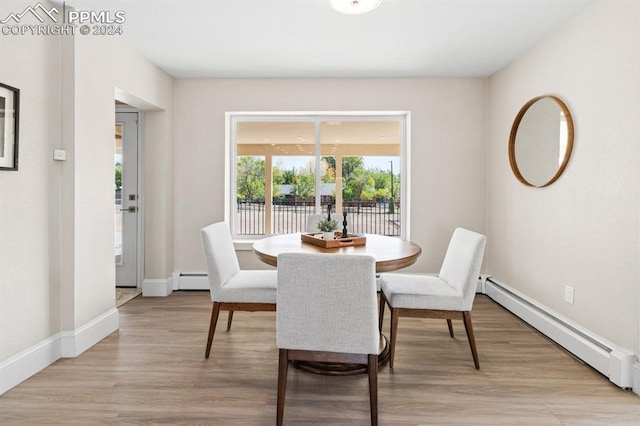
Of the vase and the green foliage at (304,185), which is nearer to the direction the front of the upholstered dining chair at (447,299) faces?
the vase

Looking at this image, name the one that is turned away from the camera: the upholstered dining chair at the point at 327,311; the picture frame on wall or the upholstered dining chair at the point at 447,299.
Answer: the upholstered dining chair at the point at 327,311

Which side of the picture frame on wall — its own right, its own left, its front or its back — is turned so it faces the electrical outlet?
front

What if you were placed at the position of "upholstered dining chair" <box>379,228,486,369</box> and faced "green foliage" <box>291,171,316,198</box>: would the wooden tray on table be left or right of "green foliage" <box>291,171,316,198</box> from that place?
left

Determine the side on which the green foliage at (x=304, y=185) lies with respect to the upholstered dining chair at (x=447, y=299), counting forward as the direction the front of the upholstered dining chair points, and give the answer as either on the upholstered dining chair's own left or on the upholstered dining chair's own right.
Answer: on the upholstered dining chair's own right

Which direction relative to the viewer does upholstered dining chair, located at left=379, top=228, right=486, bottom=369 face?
to the viewer's left

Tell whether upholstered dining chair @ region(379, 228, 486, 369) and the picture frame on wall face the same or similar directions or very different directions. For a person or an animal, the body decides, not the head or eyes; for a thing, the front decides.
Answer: very different directions

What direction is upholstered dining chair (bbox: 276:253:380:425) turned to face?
away from the camera

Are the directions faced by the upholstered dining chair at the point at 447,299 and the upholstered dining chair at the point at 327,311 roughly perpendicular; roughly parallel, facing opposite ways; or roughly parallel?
roughly perpendicular

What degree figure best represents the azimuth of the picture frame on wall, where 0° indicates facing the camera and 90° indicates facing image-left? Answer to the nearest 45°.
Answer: approximately 315°

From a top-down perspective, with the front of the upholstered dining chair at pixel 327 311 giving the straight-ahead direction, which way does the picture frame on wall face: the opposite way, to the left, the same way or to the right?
to the right

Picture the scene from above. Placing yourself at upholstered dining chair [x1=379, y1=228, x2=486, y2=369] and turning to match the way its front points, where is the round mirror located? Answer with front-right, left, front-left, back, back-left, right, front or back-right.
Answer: back-right

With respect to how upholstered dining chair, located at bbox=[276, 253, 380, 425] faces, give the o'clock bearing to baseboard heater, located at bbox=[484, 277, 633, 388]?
The baseboard heater is roughly at 2 o'clock from the upholstered dining chair.

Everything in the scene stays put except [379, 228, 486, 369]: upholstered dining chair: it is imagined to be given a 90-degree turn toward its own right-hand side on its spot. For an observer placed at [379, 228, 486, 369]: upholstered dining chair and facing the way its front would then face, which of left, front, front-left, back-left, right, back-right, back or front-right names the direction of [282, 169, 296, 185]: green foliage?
front-left

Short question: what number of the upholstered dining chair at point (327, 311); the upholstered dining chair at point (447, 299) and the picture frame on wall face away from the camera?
1

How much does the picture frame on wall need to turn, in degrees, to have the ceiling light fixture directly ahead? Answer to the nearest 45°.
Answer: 0° — it already faces it
